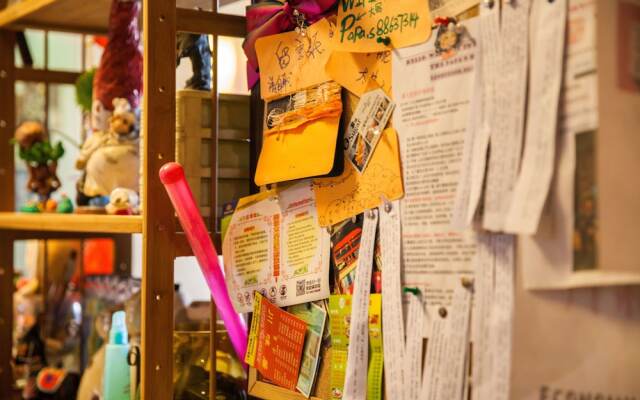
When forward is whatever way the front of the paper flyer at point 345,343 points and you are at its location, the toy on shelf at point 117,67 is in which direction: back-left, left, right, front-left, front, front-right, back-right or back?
back-right

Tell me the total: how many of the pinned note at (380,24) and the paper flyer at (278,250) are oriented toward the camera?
2

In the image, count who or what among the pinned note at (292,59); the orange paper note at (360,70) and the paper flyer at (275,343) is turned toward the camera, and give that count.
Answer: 3
